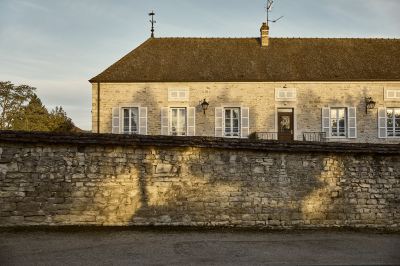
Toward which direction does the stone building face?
toward the camera

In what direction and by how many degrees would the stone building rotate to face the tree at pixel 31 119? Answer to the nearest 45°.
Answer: approximately 135° to its right

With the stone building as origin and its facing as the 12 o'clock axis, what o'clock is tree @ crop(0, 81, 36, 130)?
The tree is roughly at 4 o'clock from the stone building.

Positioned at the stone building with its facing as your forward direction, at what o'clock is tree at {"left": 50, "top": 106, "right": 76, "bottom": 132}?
The tree is roughly at 4 o'clock from the stone building.

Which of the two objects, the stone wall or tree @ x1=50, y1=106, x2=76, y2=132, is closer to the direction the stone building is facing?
the stone wall

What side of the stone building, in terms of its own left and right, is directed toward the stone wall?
front

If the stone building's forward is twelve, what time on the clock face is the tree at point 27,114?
The tree is roughly at 4 o'clock from the stone building.
